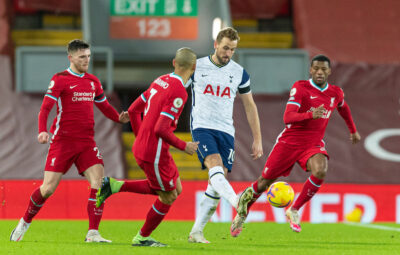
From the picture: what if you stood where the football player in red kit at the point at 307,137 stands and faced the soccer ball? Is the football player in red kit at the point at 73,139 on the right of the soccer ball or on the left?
right

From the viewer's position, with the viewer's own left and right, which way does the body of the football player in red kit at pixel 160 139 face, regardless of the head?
facing away from the viewer and to the right of the viewer

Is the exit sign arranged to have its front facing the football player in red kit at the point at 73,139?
yes

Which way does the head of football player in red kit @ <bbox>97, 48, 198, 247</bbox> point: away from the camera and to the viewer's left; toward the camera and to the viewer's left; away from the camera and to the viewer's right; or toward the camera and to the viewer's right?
away from the camera and to the viewer's right

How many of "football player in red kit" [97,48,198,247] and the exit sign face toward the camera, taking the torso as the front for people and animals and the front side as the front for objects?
1

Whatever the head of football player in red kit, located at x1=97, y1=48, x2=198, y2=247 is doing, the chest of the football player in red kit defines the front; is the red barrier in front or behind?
in front

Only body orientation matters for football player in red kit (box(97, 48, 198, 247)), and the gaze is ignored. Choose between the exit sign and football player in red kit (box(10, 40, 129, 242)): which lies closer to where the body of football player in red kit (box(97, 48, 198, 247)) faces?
the exit sign

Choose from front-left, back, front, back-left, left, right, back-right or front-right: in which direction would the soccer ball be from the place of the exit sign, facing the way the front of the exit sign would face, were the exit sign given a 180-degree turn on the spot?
back

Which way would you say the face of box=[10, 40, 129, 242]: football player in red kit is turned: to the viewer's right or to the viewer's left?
to the viewer's right

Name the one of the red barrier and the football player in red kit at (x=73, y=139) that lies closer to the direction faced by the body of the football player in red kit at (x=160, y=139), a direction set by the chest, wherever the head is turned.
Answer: the red barrier

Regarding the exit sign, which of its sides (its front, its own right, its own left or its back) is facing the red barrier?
front

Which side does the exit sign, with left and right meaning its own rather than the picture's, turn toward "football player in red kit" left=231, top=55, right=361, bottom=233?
front

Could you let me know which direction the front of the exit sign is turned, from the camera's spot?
facing the viewer

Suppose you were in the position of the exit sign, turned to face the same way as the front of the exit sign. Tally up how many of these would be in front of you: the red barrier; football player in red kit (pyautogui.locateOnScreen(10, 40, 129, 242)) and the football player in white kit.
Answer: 3

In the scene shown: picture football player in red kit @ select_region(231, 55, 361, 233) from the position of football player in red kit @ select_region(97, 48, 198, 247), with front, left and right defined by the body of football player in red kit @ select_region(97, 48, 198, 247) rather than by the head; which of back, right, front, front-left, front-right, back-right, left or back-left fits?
front
